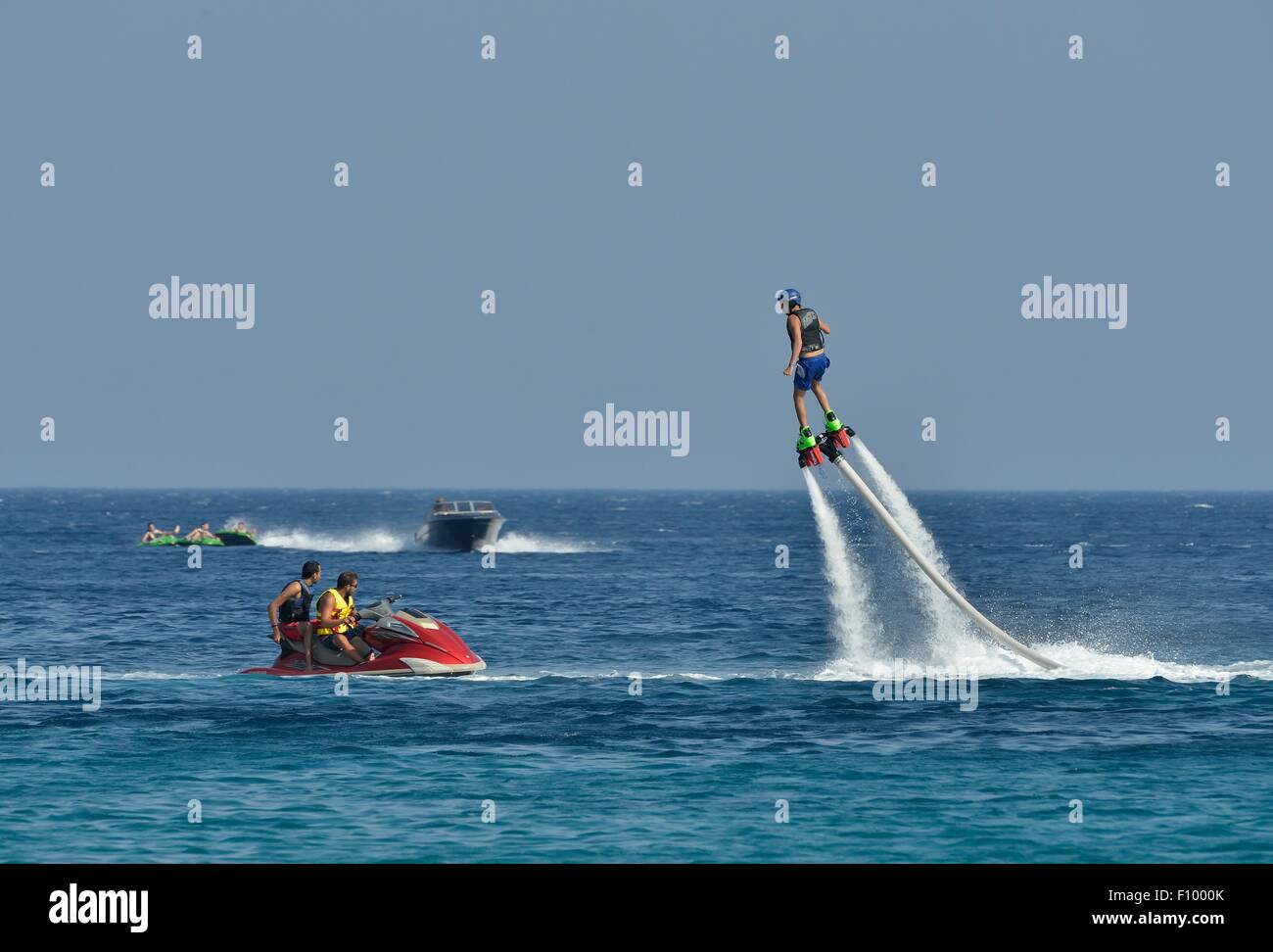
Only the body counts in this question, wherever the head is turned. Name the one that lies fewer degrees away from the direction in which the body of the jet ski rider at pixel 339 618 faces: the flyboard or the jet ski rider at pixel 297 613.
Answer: the flyboard

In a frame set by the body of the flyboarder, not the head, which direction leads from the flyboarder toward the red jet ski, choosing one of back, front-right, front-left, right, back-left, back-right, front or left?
front

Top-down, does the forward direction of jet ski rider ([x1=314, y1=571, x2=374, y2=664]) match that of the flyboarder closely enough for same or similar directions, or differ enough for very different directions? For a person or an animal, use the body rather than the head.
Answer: very different directions

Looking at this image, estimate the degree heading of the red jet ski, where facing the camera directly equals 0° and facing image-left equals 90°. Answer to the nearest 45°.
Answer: approximately 270°

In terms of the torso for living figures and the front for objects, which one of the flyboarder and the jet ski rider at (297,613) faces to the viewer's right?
the jet ski rider

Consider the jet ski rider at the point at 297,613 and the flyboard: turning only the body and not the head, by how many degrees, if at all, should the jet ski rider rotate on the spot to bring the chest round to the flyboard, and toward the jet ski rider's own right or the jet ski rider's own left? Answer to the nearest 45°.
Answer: approximately 45° to the jet ski rider's own right

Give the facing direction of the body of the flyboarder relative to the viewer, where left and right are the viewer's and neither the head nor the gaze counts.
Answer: facing away from the viewer and to the left of the viewer

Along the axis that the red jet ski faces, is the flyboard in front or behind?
in front

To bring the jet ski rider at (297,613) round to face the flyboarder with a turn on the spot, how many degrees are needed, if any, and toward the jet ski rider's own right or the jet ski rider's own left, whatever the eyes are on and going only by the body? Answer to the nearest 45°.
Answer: approximately 45° to the jet ski rider's own right

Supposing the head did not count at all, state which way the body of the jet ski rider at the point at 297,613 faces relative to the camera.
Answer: to the viewer's right
